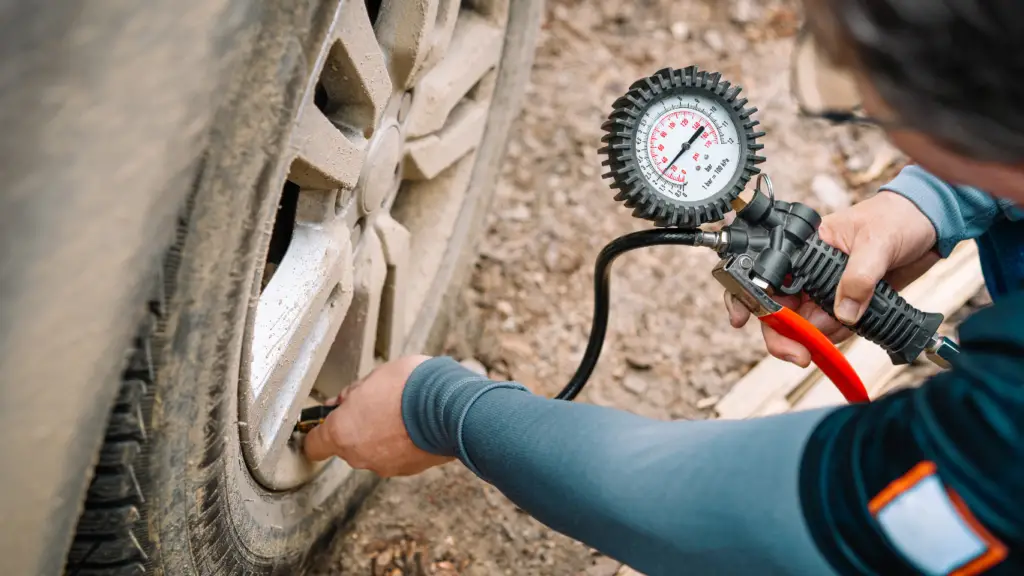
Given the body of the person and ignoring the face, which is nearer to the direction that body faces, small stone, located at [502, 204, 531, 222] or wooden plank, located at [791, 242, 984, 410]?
the small stone

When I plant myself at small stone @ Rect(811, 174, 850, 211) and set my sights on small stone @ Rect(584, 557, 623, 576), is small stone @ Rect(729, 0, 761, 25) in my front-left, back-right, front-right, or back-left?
back-right

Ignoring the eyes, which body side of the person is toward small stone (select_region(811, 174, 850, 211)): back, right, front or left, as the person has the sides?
right

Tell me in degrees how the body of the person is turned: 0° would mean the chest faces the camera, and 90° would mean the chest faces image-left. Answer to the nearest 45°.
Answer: approximately 90°

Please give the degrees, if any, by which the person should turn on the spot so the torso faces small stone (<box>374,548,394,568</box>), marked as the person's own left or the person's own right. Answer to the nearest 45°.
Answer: approximately 45° to the person's own right

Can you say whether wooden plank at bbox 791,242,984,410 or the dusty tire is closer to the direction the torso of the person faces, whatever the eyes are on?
the dusty tire

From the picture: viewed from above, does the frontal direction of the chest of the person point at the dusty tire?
yes

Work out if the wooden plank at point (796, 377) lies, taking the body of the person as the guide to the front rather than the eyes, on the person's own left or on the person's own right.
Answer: on the person's own right

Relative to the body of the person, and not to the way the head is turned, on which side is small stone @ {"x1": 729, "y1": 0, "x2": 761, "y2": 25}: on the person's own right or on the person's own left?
on the person's own right

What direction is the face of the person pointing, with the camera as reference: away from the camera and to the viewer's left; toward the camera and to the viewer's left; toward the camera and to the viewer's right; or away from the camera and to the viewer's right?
away from the camera and to the viewer's left

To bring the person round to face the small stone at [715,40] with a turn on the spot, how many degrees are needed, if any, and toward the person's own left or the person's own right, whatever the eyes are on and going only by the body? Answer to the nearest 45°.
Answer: approximately 90° to the person's own right
